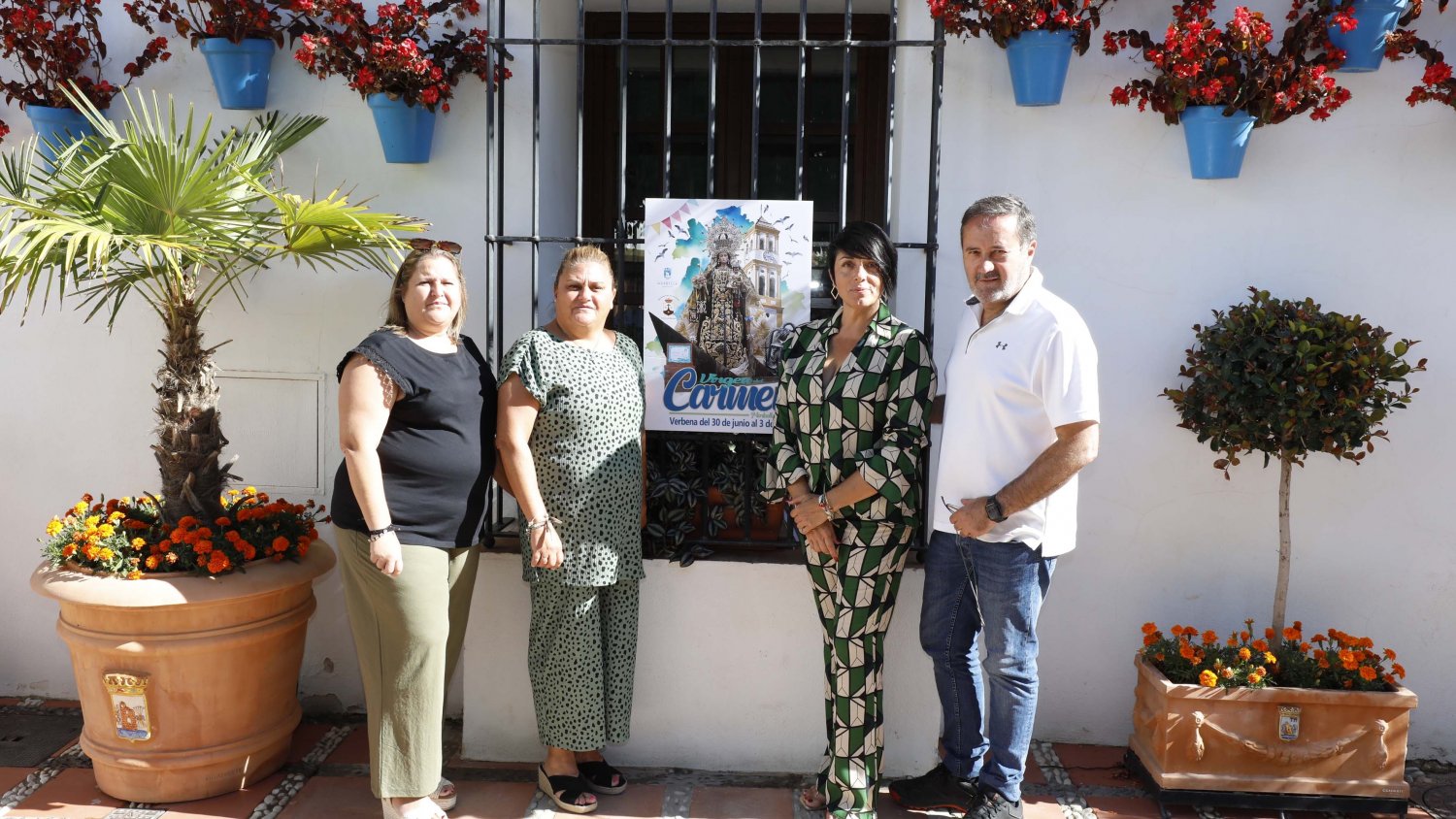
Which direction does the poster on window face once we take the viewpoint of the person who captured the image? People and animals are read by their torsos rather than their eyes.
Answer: facing the viewer

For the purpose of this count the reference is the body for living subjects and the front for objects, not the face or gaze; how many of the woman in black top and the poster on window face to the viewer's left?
0

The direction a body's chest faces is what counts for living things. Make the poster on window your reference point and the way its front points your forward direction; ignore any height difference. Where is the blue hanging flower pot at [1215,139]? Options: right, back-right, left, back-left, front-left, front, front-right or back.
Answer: left

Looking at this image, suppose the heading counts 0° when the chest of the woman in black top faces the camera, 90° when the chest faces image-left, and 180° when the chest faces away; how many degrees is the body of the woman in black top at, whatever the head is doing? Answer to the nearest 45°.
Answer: approximately 315°

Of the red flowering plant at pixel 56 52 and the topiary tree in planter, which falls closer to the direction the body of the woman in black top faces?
the topiary tree in planter

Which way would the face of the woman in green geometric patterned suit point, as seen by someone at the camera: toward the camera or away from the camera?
toward the camera

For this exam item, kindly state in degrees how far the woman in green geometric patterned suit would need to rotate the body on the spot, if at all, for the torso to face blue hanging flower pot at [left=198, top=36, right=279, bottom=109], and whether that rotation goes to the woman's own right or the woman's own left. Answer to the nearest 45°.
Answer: approximately 45° to the woman's own right

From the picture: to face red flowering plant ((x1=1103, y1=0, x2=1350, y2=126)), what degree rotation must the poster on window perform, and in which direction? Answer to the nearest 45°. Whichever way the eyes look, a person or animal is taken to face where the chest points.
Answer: approximately 90° to its left

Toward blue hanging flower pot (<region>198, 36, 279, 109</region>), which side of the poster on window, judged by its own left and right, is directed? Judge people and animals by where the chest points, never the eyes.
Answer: right

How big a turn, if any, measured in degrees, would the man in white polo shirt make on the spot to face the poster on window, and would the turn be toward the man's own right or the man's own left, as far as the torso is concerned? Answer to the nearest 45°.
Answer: approximately 90° to the man's own right

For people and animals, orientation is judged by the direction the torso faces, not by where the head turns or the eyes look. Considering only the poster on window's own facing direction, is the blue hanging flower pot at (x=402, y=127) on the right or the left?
on its right

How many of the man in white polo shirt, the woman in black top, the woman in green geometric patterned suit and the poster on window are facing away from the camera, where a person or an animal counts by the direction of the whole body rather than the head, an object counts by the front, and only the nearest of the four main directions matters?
0

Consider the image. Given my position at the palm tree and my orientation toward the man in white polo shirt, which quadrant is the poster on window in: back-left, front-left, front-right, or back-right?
front-left
